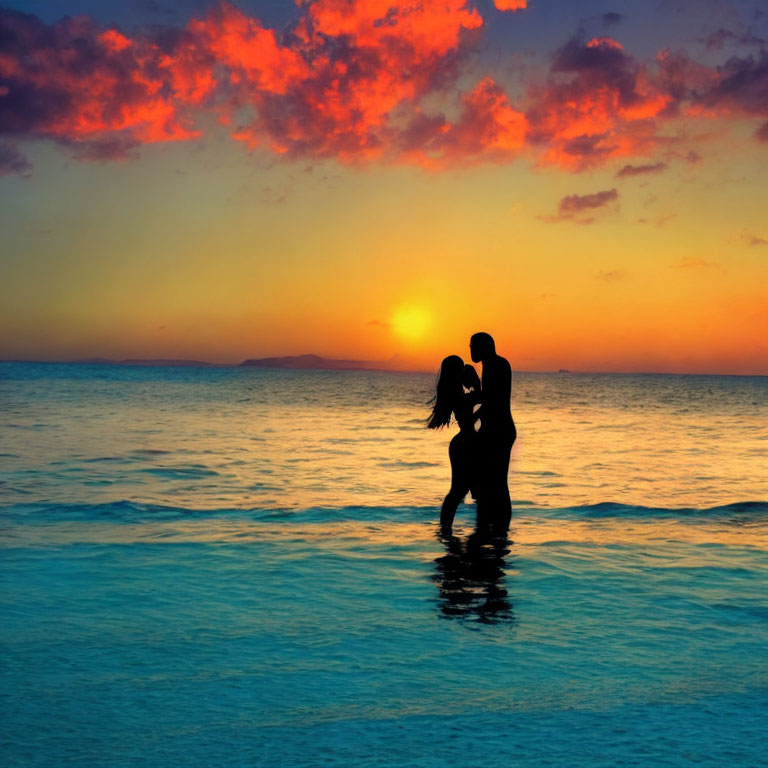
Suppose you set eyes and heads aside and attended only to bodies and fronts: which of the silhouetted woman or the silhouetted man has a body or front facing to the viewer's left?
the silhouetted man

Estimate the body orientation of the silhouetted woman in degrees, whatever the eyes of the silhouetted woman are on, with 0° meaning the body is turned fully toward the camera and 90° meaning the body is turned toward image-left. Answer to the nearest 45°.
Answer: approximately 270°

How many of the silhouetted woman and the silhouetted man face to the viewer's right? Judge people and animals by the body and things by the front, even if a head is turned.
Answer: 1

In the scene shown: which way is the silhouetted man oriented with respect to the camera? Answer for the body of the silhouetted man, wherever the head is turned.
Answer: to the viewer's left

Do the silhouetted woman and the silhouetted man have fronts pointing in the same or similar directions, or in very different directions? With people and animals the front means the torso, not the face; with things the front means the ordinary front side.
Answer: very different directions

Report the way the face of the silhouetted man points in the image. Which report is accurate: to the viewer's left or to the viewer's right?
to the viewer's left

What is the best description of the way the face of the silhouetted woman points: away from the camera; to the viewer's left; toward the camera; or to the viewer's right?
to the viewer's right
